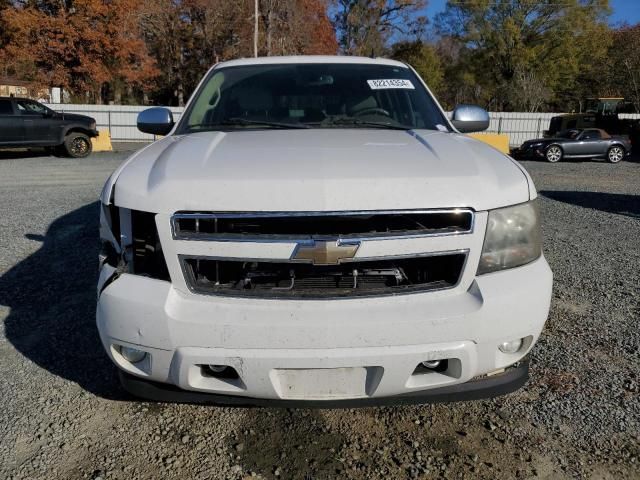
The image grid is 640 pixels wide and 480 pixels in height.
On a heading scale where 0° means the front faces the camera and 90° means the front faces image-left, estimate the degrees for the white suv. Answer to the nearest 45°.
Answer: approximately 0°

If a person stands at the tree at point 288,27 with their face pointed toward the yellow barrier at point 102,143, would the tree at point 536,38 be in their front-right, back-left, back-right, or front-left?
back-left

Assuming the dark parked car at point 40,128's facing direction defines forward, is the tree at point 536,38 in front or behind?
in front

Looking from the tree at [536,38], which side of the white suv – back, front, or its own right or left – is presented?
back

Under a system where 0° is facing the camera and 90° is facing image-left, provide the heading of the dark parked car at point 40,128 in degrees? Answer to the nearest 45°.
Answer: approximately 270°

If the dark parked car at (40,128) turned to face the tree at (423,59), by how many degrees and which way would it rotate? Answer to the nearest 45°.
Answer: approximately 45° to its left

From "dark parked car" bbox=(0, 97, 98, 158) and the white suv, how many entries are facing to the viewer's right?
1

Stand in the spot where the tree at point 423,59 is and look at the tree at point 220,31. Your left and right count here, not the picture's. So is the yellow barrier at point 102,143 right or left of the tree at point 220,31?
left

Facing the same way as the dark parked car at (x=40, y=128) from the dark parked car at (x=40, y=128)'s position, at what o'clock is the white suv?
The white suv is roughly at 3 o'clock from the dark parked car.

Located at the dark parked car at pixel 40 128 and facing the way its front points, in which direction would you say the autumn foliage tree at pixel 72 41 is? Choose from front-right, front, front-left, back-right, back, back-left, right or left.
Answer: left

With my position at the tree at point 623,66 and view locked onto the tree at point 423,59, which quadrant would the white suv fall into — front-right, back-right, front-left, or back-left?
front-left

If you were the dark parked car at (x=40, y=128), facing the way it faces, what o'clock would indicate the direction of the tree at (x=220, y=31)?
The tree is roughly at 10 o'clock from the dark parked car.
